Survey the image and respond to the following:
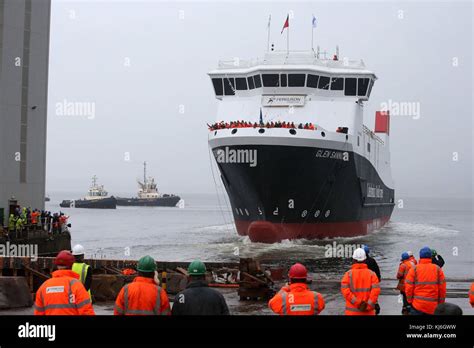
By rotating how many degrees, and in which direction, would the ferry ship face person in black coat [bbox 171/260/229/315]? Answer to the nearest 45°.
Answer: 0° — it already faces them

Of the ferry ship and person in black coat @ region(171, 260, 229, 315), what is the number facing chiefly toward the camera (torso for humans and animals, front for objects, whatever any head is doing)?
1

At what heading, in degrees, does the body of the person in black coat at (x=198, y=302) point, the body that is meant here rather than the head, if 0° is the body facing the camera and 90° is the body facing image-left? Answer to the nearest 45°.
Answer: approximately 180°

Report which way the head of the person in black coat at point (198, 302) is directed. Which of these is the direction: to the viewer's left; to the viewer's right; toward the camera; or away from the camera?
away from the camera

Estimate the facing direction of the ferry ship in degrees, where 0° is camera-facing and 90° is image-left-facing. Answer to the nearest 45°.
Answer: approximately 0°

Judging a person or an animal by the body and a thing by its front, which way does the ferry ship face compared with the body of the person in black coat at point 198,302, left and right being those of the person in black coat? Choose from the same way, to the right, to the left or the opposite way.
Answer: the opposite way

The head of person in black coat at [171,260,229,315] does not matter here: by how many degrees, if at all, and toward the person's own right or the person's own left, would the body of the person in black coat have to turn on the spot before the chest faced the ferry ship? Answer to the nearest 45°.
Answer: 0° — they already face it
